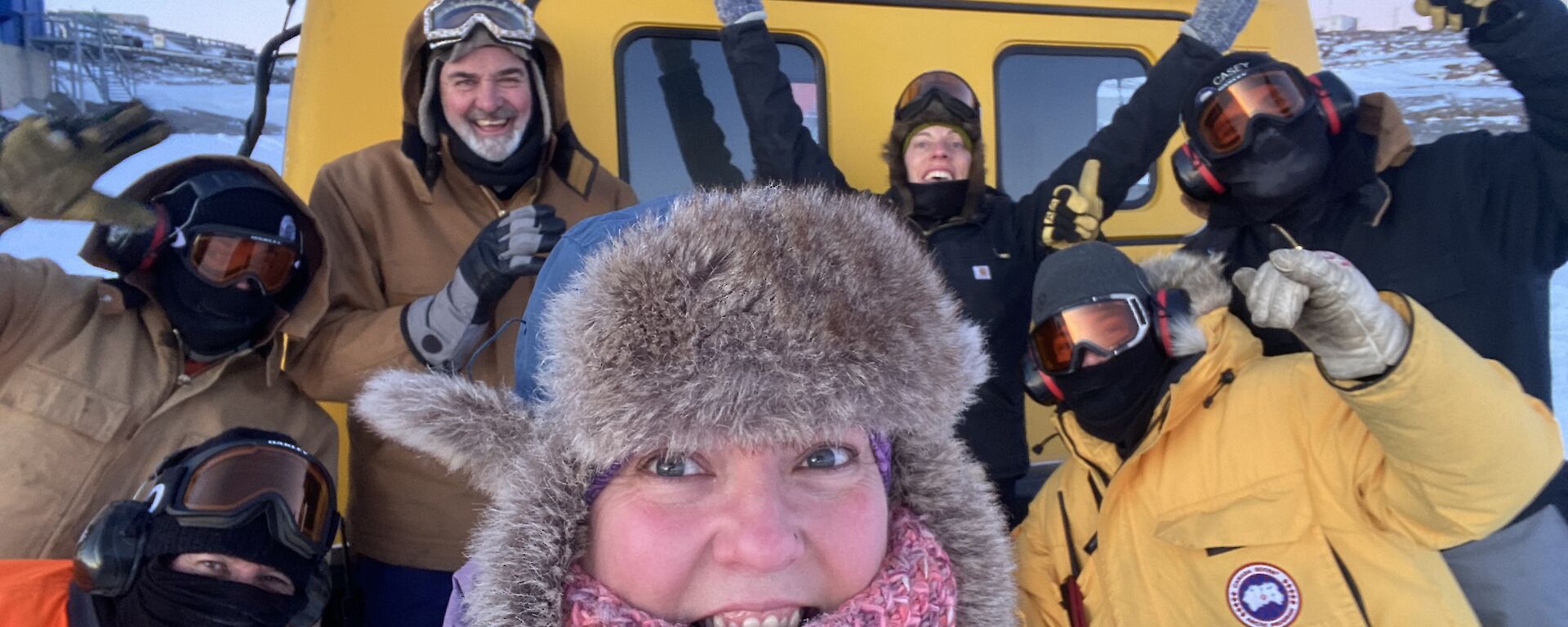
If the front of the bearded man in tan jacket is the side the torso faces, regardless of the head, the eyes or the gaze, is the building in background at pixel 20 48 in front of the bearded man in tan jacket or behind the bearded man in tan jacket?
behind

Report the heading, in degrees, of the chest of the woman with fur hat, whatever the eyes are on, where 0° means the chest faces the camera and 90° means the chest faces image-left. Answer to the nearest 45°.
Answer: approximately 0°

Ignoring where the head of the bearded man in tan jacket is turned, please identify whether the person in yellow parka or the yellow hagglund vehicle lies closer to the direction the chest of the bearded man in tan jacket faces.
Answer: the person in yellow parka

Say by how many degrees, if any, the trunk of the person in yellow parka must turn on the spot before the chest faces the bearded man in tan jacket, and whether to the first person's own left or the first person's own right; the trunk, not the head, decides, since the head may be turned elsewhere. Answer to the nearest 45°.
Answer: approximately 45° to the first person's own right

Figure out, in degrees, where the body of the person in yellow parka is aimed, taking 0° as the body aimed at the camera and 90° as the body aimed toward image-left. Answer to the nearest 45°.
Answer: approximately 45°

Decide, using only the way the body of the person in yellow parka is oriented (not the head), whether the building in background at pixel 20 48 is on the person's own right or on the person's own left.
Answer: on the person's own right
